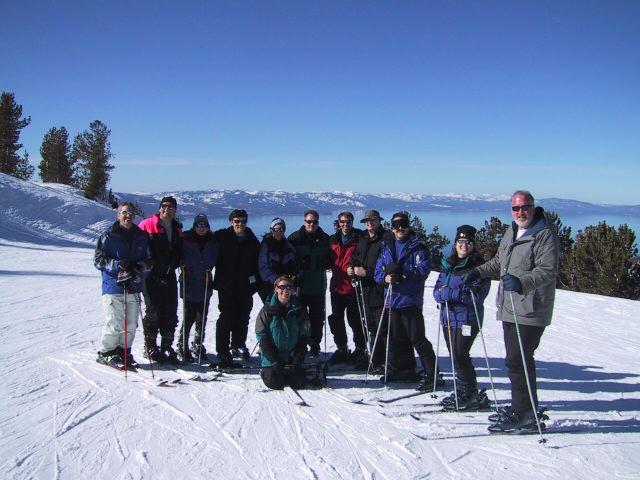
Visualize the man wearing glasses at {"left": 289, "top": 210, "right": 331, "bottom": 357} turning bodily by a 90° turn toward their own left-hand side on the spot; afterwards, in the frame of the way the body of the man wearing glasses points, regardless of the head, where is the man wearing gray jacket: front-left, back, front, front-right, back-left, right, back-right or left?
front-right

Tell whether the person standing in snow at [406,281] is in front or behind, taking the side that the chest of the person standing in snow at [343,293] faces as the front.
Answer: in front

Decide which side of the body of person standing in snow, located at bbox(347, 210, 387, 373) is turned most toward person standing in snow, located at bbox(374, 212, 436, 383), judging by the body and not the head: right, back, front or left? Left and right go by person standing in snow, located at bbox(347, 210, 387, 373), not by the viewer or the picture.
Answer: left

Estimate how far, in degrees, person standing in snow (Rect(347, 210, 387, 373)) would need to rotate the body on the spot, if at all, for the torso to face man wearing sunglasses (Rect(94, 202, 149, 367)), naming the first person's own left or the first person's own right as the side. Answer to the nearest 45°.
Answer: approximately 45° to the first person's own right

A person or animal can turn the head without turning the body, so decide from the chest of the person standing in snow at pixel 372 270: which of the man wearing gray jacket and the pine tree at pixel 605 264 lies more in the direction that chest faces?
the man wearing gray jacket

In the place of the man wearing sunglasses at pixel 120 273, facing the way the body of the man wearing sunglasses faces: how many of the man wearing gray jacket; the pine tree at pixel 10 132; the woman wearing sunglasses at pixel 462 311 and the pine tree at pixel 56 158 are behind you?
2
